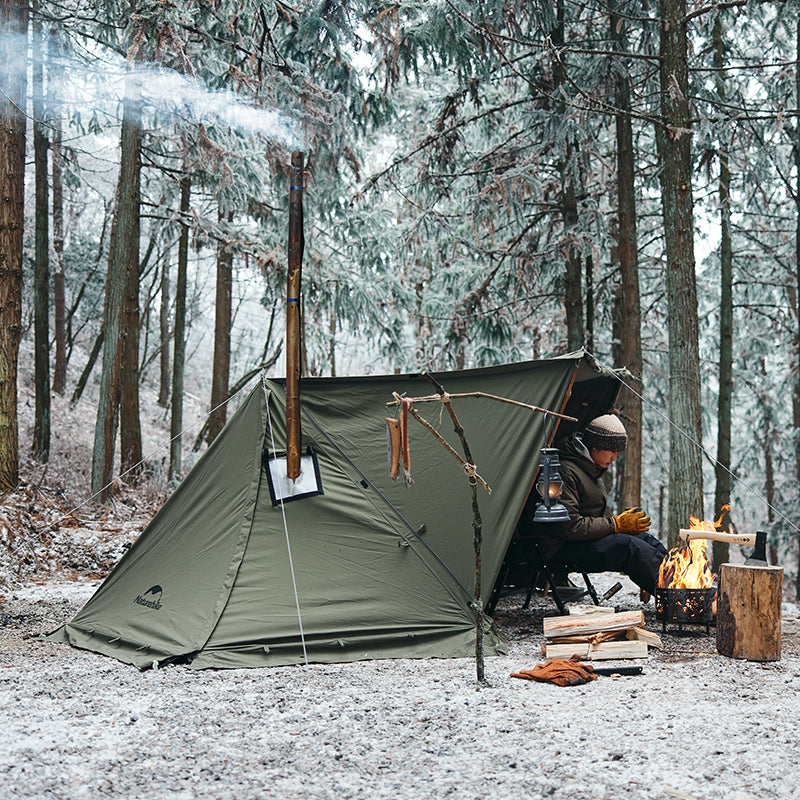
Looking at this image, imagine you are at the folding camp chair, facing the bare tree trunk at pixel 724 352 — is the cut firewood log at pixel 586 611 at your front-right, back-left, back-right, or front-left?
back-right

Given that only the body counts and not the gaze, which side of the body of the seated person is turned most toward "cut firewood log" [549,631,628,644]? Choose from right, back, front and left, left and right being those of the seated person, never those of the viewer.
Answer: right

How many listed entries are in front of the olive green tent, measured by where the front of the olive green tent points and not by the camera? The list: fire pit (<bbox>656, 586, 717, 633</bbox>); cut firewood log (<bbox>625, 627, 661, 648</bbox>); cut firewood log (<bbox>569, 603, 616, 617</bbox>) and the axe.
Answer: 4

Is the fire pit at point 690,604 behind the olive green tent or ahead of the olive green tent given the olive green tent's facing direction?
ahead

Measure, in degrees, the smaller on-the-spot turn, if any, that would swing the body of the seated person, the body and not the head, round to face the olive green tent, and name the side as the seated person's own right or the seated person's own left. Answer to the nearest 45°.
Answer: approximately 135° to the seated person's own right

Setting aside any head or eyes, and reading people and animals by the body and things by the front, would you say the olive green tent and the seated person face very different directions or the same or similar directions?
same or similar directions

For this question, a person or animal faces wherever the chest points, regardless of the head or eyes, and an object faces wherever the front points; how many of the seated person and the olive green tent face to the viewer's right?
2

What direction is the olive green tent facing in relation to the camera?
to the viewer's right

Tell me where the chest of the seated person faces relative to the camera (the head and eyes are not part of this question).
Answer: to the viewer's right

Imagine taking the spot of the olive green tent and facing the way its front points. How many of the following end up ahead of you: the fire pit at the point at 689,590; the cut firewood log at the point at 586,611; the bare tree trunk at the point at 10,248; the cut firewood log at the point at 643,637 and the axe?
4

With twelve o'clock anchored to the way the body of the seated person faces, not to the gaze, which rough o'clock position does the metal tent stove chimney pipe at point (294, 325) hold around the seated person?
The metal tent stove chimney pipe is roughly at 5 o'clock from the seated person.
